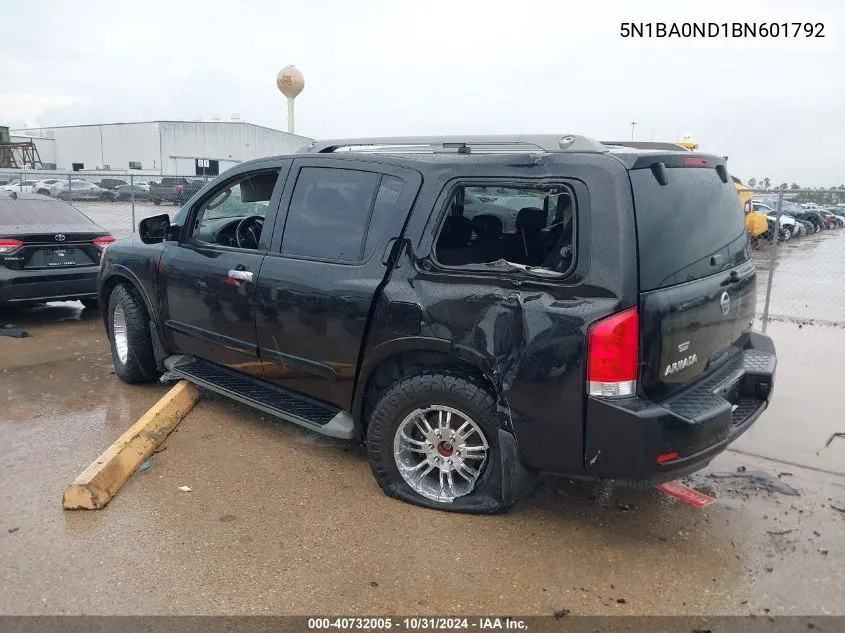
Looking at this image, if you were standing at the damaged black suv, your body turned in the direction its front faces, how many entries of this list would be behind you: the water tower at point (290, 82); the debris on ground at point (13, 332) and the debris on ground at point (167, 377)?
0

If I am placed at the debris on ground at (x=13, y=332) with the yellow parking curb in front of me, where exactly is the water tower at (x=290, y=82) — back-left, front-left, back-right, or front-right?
back-left

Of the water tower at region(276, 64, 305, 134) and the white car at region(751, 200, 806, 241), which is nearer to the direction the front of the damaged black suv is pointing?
the water tower

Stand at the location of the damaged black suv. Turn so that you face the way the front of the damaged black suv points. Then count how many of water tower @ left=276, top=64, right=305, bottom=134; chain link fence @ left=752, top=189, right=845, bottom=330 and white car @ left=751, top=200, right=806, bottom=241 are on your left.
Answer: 0

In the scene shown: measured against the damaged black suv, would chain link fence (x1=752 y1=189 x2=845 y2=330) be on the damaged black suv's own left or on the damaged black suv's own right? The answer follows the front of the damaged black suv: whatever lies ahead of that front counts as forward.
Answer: on the damaged black suv's own right

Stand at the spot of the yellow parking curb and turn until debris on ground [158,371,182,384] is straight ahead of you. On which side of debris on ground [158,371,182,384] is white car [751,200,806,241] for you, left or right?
right

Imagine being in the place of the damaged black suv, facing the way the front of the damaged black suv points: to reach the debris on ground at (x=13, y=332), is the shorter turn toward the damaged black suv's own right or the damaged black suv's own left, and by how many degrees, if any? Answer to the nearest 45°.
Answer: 0° — it already faces it

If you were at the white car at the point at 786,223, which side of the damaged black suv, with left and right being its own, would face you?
right

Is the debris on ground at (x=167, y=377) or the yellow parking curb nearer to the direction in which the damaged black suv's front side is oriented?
the debris on ground

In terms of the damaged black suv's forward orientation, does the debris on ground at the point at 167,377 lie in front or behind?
in front

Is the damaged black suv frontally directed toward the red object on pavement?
no

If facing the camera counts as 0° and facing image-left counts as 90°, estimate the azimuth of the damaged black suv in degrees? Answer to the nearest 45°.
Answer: approximately 135°
